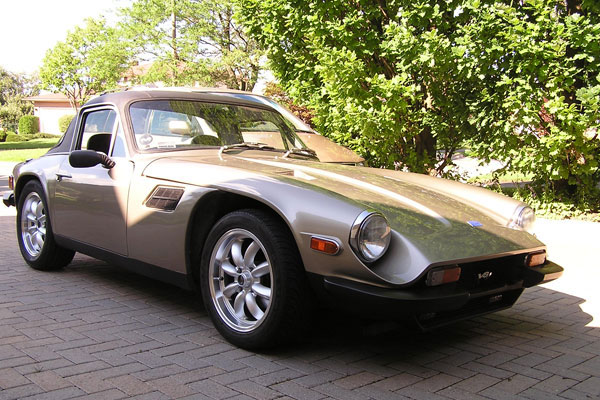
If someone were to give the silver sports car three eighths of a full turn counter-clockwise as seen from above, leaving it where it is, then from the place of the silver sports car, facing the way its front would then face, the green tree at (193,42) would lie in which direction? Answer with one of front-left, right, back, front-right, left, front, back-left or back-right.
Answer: front

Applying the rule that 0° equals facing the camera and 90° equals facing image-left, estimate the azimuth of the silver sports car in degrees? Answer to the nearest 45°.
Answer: approximately 315°

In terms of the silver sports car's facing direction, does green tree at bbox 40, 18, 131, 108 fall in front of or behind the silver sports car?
behind

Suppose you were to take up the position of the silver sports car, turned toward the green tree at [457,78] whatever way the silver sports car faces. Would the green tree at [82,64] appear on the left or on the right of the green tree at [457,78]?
left

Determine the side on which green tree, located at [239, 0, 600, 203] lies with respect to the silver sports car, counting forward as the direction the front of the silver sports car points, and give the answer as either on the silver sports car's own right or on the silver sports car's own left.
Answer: on the silver sports car's own left
